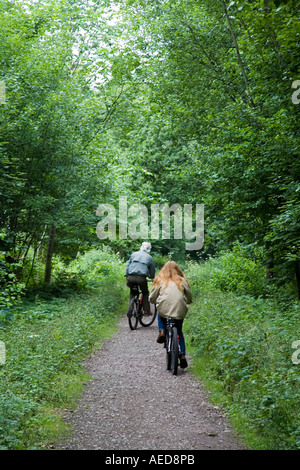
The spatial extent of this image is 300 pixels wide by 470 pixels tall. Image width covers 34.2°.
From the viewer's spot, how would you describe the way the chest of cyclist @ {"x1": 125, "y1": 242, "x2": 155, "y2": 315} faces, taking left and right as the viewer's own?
facing away from the viewer and to the right of the viewer

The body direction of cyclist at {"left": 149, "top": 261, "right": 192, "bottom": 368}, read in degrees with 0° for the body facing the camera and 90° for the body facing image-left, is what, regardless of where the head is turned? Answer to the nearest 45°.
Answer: approximately 180°

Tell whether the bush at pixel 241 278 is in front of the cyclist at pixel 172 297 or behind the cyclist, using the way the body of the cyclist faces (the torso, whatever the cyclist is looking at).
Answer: in front

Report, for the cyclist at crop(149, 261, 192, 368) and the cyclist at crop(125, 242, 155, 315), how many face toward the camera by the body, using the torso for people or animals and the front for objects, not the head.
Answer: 0

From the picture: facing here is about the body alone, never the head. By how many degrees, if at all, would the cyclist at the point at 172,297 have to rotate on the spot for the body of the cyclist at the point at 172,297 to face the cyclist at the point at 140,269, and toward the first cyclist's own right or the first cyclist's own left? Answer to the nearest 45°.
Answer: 0° — they already face them

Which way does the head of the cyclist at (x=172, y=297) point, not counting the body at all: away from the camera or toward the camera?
away from the camera

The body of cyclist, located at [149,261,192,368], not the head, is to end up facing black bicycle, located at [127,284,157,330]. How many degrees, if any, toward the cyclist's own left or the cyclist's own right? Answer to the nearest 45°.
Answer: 0° — they already face it
